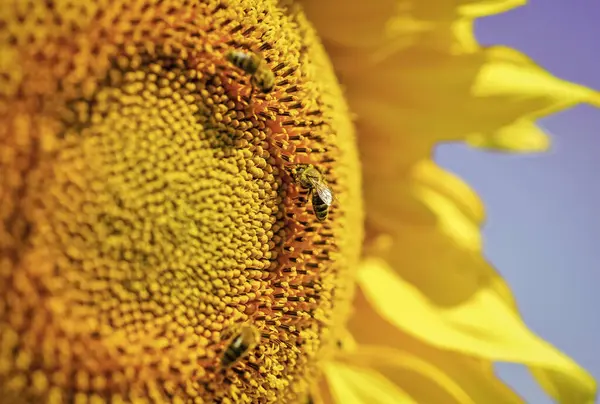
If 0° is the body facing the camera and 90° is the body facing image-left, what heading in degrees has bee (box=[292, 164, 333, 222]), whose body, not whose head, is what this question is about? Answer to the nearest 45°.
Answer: approximately 90°
